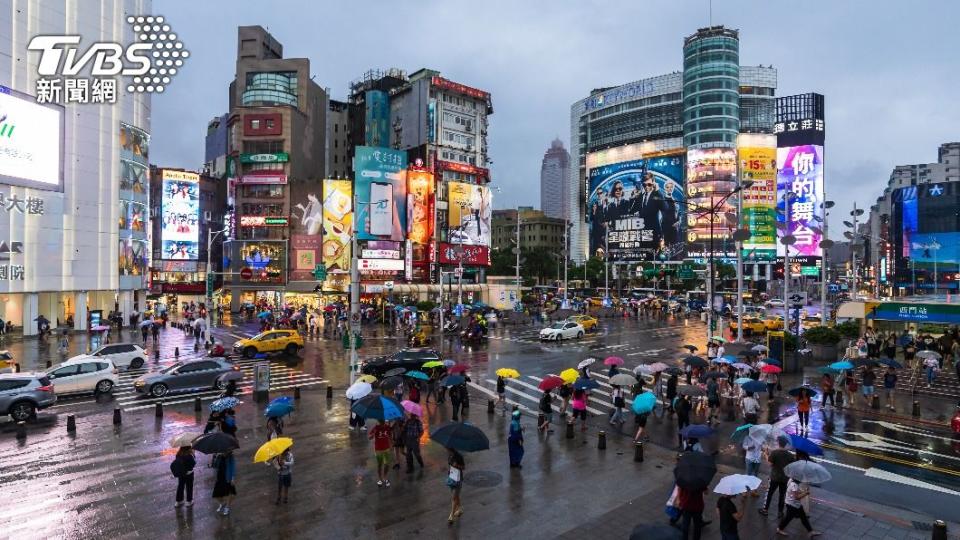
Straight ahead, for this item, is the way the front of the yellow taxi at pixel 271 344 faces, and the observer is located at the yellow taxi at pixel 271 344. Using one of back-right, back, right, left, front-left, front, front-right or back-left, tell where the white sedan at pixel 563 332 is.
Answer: back

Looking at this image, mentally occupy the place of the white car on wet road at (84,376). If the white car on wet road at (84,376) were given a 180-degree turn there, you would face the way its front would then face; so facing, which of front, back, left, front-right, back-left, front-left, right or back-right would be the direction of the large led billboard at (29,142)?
left

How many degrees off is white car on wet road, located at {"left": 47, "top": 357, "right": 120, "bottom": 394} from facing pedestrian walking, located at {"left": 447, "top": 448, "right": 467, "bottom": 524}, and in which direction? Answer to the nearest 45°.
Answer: approximately 90° to its left

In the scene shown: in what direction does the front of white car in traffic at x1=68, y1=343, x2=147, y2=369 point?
to the viewer's left

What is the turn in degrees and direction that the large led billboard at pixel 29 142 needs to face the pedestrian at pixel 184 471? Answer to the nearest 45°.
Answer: approximately 45° to its right

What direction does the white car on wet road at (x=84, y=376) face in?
to the viewer's left

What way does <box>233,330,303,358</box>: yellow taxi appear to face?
to the viewer's left

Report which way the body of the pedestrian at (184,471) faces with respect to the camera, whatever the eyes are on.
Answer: away from the camera

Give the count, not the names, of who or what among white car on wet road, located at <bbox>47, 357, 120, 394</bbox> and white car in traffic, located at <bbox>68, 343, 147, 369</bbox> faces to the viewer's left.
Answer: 2

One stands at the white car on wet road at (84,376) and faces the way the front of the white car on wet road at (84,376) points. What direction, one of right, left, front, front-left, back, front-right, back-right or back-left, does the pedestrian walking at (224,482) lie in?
left

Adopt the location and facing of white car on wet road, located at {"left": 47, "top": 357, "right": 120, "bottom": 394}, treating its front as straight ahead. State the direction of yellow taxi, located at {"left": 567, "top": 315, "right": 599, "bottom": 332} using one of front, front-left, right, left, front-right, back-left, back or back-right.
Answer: back

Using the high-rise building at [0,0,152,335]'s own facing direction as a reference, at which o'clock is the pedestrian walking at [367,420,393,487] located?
The pedestrian walking is roughly at 1 o'clock from the high-rise building.

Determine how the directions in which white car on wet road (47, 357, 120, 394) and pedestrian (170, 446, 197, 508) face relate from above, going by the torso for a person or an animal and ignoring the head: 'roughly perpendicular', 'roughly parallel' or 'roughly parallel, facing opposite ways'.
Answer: roughly perpendicular

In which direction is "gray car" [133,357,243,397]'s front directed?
to the viewer's left

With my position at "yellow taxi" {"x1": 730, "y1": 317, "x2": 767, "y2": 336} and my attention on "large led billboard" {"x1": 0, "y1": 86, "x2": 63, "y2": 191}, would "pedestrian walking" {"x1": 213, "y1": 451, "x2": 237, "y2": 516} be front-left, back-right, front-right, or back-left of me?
front-left

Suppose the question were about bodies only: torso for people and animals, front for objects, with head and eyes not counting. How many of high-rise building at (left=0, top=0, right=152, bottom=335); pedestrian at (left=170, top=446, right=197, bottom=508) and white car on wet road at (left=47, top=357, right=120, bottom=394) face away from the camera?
1
